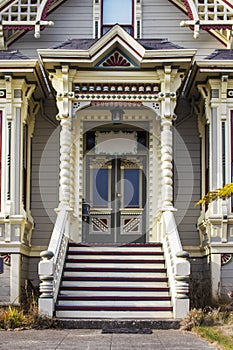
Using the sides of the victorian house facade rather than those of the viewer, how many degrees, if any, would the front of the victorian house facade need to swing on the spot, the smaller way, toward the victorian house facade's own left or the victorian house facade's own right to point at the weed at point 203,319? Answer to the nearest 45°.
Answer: approximately 45° to the victorian house facade's own left

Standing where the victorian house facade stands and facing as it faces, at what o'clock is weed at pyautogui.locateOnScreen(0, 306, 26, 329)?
The weed is roughly at 1 o'clock from the victorian house facade.

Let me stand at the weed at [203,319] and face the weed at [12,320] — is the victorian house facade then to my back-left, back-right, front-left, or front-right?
front-right

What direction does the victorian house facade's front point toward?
toward the camera

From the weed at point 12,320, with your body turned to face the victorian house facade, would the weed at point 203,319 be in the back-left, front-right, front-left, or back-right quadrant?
front-right
